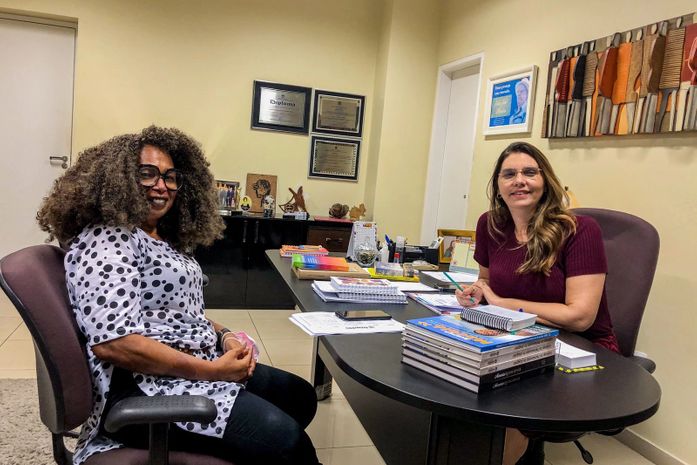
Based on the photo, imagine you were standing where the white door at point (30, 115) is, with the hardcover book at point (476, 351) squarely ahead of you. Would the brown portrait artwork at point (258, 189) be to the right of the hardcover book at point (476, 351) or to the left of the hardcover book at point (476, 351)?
left

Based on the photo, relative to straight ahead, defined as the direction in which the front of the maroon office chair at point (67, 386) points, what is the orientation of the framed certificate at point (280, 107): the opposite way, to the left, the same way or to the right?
to the right

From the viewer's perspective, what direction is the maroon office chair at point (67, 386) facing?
to the viewer's right

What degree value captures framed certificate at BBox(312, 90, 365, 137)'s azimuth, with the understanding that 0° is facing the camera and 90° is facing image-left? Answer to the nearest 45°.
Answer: approximately 0°

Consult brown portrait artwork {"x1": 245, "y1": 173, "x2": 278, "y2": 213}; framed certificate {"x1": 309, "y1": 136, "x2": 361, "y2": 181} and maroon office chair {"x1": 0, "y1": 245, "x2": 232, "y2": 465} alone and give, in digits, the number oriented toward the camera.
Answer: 2

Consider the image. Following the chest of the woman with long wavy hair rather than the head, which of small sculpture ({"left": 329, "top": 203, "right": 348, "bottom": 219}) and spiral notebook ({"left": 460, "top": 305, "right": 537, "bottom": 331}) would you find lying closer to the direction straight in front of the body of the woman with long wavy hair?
the spiral notebook

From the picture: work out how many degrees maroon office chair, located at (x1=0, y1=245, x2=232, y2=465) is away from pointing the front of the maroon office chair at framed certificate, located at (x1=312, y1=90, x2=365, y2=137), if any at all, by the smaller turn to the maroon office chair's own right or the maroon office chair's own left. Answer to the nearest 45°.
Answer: approximately 45° to the maroon office chair's own left
